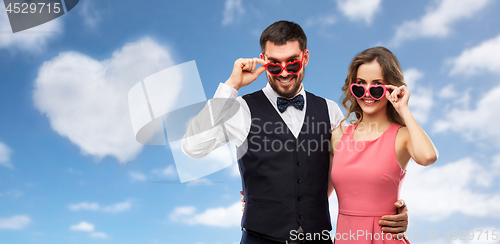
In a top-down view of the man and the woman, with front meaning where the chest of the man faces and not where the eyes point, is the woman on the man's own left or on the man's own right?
on the man's own left

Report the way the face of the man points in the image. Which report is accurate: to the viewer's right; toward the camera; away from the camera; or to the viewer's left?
toward the camera

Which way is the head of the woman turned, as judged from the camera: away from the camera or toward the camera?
toward the camera

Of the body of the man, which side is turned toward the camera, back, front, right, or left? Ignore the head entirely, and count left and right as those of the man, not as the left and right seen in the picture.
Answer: front
